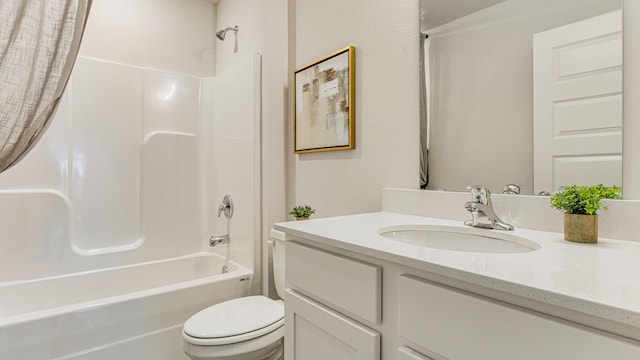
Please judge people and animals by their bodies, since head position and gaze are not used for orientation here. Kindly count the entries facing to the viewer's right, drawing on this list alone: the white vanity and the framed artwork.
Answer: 0

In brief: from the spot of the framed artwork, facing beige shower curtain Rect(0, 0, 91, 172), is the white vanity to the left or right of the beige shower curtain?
left

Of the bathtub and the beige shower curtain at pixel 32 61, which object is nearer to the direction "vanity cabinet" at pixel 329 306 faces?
the beige shower curtain

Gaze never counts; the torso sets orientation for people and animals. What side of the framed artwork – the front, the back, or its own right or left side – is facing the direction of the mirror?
left

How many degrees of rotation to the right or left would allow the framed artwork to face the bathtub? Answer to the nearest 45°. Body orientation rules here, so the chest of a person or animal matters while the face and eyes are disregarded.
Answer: approximately 45° to its right

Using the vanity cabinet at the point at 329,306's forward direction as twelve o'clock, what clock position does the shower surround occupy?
The shower surround is roughly at 3 o'clock from the vanity cabinet.

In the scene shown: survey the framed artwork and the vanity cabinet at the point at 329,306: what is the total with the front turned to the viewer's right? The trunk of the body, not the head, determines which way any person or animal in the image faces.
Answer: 0

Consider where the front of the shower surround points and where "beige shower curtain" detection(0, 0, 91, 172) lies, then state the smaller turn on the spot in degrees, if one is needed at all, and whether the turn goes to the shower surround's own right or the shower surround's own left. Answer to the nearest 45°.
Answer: approximately 45° to the shower surround's own right

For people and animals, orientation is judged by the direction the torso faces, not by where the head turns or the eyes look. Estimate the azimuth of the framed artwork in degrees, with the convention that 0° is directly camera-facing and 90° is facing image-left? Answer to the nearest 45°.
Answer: approximately 45°

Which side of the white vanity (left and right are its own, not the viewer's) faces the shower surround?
right
